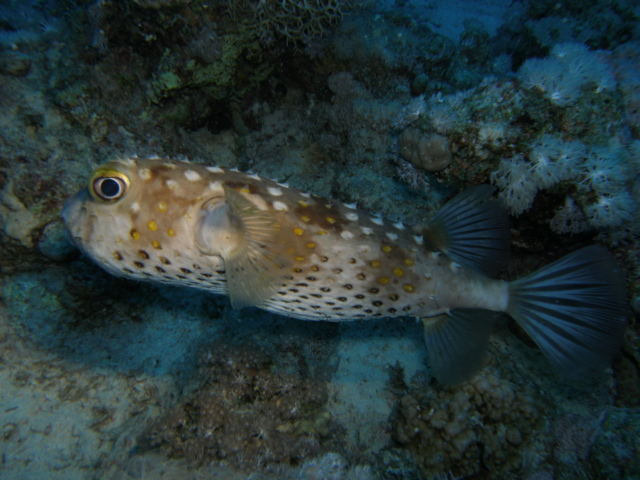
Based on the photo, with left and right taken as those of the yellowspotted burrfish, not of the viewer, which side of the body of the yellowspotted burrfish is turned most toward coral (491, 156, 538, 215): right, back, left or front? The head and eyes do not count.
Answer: back

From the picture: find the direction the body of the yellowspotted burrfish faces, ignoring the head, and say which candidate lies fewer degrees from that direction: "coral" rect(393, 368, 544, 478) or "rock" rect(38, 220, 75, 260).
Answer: the rock

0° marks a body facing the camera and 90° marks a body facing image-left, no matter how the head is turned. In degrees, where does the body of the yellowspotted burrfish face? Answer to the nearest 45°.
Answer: approximately 90°

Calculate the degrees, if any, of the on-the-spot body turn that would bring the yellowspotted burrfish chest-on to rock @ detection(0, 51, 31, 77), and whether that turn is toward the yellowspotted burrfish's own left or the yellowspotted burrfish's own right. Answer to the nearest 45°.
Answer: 0° — it already faces it
